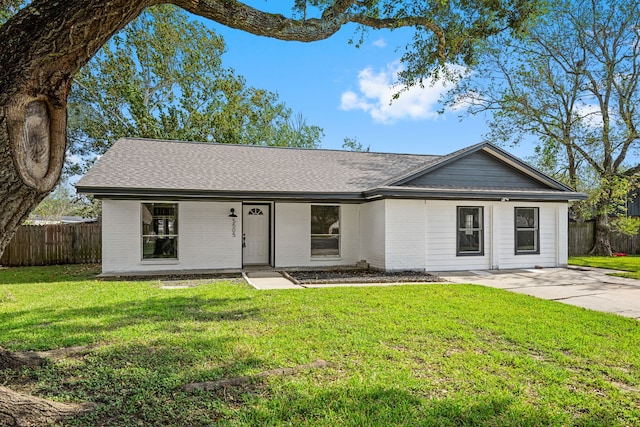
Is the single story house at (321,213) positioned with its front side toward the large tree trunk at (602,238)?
no

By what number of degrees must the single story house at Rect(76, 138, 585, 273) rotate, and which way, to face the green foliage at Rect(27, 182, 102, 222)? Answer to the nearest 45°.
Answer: approximately 135° to its right

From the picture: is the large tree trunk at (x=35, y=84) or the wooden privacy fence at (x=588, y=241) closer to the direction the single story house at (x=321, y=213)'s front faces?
the large tree trunk

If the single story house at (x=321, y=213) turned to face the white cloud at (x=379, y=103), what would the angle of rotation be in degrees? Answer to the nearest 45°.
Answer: approximately 180°

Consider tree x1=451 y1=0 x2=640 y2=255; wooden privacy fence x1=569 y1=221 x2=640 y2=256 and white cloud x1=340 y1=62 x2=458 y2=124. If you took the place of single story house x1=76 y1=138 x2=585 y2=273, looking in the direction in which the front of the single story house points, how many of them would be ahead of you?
0

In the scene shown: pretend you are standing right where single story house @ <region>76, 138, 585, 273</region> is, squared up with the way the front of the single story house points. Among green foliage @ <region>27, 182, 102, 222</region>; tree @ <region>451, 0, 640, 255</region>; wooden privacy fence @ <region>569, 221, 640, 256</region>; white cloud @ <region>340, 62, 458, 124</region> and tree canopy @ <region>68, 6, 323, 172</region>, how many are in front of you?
0

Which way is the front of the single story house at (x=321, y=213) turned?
toward the camera

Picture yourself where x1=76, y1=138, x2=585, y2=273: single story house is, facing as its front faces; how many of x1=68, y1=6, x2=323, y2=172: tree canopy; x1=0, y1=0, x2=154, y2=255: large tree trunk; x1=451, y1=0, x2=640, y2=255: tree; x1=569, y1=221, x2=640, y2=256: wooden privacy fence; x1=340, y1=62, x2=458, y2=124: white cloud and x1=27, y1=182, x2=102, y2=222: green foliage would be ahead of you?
1

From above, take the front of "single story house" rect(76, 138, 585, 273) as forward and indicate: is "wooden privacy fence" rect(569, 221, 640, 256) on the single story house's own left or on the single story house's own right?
on the single story house's own left

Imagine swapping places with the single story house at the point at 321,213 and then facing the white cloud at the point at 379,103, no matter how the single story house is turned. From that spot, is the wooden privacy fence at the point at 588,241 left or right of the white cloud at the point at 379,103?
right

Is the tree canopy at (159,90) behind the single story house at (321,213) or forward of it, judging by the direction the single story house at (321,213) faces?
behind

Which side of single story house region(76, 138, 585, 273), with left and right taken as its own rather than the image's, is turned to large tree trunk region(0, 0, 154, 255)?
front
